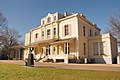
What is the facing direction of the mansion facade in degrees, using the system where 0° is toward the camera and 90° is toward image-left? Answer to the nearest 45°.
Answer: approximately 45°
